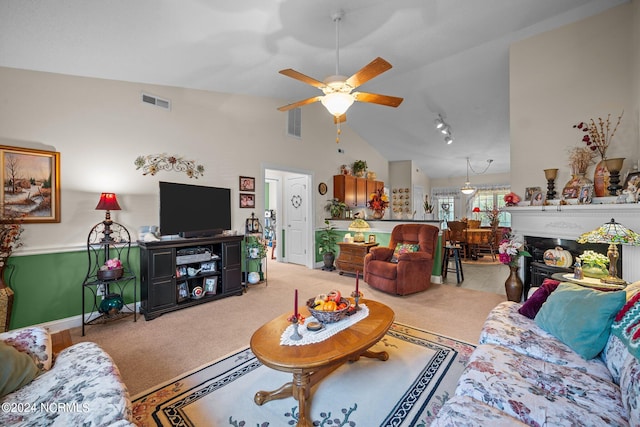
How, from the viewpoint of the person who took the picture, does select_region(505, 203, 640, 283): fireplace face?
facing the viewer and to the left of the viewer

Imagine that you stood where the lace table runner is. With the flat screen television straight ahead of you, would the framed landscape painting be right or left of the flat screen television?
left

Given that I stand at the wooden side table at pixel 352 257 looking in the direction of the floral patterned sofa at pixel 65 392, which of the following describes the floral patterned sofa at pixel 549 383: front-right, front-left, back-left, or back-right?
front-left

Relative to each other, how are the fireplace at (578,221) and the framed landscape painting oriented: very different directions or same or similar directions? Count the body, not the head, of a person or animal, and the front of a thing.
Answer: very different directions

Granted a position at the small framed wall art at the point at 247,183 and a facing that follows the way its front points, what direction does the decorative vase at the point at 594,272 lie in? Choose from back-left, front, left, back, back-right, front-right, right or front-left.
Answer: front

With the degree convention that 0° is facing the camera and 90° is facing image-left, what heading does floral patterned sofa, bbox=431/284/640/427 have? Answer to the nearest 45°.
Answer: approximately 90°

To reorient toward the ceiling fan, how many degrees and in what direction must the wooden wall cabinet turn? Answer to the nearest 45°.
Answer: approximately 45° to its right

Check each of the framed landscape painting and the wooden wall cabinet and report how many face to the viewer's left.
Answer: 0

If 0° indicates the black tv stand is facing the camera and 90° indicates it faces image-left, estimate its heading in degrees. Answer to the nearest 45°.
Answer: approximately 315°

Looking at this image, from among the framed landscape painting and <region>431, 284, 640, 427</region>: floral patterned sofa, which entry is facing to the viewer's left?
the floral patterned sofa

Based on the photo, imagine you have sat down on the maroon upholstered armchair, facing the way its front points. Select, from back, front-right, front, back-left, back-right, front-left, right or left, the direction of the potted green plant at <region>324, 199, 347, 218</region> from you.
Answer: right

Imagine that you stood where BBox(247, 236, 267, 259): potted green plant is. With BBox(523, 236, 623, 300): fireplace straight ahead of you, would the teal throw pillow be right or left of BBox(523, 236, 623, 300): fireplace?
right

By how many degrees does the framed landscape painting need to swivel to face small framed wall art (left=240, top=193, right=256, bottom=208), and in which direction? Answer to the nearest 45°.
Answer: approximately 45° to its left

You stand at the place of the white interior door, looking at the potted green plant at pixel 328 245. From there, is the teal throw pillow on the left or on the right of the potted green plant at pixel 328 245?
right

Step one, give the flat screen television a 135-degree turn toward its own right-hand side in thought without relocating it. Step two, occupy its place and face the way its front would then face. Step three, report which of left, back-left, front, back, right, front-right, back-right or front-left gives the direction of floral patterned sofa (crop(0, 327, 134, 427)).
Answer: left

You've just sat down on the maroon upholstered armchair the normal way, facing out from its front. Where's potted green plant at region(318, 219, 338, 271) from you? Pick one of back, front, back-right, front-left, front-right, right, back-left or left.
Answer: right

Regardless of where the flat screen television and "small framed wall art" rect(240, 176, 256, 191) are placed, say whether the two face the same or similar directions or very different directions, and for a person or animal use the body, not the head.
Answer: same or similar directions

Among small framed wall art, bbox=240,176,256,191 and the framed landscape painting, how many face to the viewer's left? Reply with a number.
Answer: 0

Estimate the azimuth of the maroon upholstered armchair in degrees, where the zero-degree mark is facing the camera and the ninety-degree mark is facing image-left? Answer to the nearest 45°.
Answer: approximately 45°

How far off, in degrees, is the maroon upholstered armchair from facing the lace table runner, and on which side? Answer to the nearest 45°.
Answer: approximately 45° to its left

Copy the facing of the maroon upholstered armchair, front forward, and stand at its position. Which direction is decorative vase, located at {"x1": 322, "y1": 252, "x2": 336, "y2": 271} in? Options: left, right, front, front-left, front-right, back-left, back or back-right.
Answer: right

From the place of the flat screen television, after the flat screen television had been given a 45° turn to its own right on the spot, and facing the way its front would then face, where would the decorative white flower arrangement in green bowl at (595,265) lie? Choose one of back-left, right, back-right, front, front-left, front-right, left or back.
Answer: front-left

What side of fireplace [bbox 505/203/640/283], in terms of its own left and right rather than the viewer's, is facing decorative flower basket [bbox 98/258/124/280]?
front

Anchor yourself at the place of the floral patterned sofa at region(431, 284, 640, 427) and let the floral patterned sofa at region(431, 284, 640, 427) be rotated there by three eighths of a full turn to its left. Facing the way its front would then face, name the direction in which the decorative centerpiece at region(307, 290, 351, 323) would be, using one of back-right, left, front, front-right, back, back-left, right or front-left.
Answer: back-right

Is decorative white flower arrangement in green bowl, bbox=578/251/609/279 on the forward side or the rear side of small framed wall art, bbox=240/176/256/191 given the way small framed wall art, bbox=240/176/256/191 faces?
on the forward side
